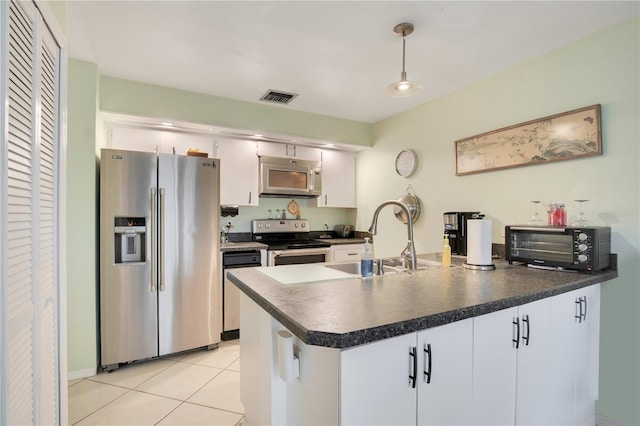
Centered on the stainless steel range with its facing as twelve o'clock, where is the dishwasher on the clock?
The dishwasher is roughly at 3 o'clock from the stainless steel range.

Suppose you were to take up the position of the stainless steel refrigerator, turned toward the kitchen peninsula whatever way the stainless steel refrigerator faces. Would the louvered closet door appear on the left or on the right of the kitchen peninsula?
right

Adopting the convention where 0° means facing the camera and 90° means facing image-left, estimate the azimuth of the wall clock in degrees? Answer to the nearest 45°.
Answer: approximately 45°

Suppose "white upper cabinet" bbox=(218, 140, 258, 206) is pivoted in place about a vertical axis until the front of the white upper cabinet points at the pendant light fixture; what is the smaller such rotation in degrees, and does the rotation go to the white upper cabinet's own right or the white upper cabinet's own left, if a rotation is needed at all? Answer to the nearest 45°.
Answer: approximately 45° to the white upper cabinet's own left

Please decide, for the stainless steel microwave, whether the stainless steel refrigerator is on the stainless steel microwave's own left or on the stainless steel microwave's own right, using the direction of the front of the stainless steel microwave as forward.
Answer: on the stainless steel microwave's own right

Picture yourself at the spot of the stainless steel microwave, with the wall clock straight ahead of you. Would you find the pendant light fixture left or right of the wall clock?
right

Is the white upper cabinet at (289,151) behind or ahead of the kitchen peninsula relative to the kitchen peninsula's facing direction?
behind
